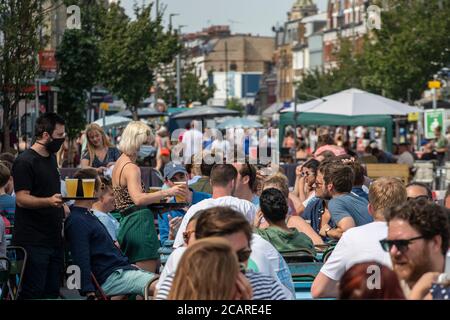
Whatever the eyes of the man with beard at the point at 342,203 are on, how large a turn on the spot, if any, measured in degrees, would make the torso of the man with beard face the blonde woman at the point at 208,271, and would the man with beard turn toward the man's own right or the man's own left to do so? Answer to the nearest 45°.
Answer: approximately 90° to the man's own left

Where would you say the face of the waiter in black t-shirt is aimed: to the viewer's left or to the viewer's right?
to the viewer's right

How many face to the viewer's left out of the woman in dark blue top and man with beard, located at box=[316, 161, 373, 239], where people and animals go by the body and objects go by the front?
1

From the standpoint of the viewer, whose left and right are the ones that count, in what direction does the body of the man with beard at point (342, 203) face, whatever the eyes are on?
facing to the left of the viewer

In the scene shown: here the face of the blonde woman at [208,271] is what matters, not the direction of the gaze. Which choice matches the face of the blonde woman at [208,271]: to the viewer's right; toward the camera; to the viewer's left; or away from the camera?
away from the camera

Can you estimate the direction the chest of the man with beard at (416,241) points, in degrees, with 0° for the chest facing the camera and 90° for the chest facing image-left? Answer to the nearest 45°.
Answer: approximately 45°

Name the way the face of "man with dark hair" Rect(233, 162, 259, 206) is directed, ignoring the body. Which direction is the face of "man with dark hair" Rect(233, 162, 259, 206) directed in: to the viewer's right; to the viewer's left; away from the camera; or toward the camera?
to the viewer's left

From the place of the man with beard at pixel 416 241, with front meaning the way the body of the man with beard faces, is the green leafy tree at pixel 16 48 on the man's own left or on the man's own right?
on the man's own right

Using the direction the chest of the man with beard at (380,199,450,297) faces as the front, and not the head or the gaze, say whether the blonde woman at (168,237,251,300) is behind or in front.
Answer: in front

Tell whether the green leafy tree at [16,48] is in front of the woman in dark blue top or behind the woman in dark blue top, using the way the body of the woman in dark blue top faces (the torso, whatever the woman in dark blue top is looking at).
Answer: behind

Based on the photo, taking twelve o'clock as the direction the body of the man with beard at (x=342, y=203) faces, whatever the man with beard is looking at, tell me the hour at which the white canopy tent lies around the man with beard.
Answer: The white canopy tent is roughly at 3 o'clock from the man with beard.

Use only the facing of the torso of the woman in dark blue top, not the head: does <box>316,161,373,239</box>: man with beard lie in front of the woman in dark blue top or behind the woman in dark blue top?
in front
